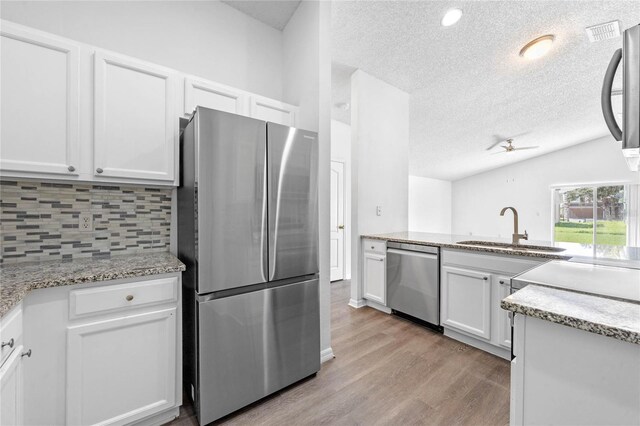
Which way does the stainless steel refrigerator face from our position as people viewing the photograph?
facing the viewer and to the right of the viewer

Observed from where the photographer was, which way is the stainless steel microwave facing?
facing to the left of the viewer

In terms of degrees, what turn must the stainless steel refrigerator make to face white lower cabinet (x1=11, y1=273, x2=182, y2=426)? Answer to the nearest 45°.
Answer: approximately 135° to its right

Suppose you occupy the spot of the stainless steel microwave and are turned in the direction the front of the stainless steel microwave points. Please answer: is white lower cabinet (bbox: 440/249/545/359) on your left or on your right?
on your right

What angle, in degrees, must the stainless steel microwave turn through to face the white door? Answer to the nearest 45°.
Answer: approximately 45° to its right

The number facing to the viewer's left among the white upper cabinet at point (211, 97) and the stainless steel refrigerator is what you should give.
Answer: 0

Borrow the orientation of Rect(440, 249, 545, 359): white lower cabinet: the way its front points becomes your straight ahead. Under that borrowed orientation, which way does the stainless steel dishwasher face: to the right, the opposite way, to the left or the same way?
the same way

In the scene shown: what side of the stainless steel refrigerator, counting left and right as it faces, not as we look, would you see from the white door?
left

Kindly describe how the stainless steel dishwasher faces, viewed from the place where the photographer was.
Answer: facing the viewer and to the left of the viewer

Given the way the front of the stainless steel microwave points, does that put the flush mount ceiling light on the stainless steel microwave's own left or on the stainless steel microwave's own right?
on the stainless steel microwave's own right

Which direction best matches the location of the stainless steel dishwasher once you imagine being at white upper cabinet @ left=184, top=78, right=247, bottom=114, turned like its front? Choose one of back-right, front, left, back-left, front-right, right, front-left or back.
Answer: front-left

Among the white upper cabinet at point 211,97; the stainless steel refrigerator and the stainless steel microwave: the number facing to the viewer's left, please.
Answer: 1

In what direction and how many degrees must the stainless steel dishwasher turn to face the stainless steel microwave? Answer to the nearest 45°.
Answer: approximately 45° to its left

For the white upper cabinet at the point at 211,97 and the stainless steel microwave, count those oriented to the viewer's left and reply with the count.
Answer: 1
